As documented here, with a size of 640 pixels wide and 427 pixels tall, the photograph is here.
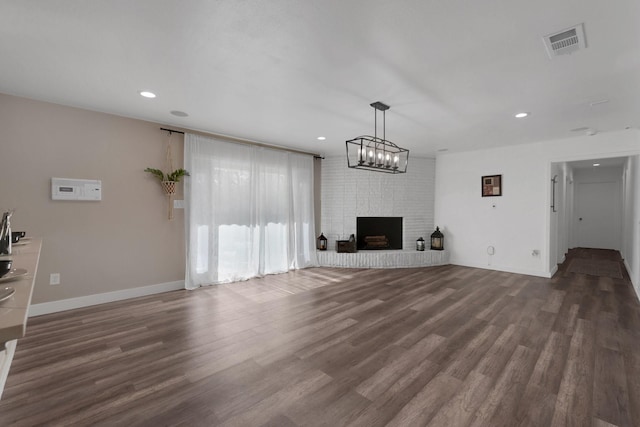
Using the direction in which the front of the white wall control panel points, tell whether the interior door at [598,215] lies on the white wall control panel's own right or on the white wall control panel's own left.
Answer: on the white wall control panel's own left

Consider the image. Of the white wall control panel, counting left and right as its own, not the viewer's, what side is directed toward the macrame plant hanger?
left

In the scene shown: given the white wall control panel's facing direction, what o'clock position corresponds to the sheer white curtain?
The sheer white curtain is roughly at 9 o'clock from the white wall control panel.

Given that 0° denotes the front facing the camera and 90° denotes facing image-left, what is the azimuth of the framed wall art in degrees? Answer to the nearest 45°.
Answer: approximately 0°

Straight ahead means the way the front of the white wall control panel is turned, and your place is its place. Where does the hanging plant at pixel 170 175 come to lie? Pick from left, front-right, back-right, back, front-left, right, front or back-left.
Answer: left

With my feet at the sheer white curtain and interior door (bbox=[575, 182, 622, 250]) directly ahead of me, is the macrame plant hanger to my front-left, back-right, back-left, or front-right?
back-right

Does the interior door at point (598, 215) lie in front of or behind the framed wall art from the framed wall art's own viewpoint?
behind

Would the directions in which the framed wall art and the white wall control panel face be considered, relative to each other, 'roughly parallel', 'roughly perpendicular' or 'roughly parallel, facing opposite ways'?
roughly perpendicular

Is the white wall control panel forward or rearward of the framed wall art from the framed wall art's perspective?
forward

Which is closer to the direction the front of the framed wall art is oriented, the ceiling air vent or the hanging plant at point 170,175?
the ceiling air vent

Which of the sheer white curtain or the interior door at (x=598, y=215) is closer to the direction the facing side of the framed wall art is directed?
the sheer white curtain

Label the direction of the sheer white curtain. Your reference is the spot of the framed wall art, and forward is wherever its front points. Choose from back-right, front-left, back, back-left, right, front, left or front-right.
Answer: front-right
